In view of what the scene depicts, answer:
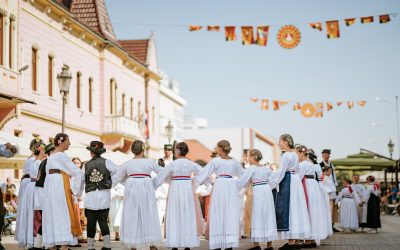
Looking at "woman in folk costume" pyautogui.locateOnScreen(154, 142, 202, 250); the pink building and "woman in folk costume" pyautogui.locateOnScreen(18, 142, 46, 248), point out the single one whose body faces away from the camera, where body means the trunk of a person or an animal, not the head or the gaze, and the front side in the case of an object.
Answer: "woman in folk costume" pyautogui.locateOnScreen(154, 142, 202, 250)

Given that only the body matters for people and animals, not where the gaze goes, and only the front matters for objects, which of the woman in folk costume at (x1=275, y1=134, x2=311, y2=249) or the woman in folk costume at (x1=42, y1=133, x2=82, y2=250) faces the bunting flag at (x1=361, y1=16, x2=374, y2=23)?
the woman in folk costume at (x1=42, y1=133, x2=82, y2=250)

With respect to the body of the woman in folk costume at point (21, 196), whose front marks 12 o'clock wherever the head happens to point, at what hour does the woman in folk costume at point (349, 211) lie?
the woman in folk costume at point (349, 211) is roughly at 11 o'clock from the woman in folk costume at point (21, 196).

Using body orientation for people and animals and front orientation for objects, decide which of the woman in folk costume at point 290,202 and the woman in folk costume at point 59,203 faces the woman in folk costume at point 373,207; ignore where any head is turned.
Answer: the woman in folk costume at point 59,203

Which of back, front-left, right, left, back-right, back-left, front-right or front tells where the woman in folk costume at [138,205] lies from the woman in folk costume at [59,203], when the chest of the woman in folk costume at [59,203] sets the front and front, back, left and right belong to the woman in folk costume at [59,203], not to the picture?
front-right

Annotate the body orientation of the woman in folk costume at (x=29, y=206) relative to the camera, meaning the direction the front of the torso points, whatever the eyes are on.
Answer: to the viewer's right

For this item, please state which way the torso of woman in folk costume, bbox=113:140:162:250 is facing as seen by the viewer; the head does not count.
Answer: away from the camera

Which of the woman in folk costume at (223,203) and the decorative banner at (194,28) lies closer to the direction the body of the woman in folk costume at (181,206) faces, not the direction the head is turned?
the decorative banner

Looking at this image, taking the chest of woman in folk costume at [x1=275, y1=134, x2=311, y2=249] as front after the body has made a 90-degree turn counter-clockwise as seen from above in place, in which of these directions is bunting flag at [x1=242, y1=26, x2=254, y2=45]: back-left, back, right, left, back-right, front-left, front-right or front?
back

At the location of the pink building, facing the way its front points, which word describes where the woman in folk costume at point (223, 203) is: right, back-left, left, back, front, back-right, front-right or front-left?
front-right

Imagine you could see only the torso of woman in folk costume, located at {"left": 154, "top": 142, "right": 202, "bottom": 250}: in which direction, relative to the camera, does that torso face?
away from the camera

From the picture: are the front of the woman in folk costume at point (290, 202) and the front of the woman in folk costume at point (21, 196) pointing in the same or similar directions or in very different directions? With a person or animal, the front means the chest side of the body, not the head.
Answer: very different directions
